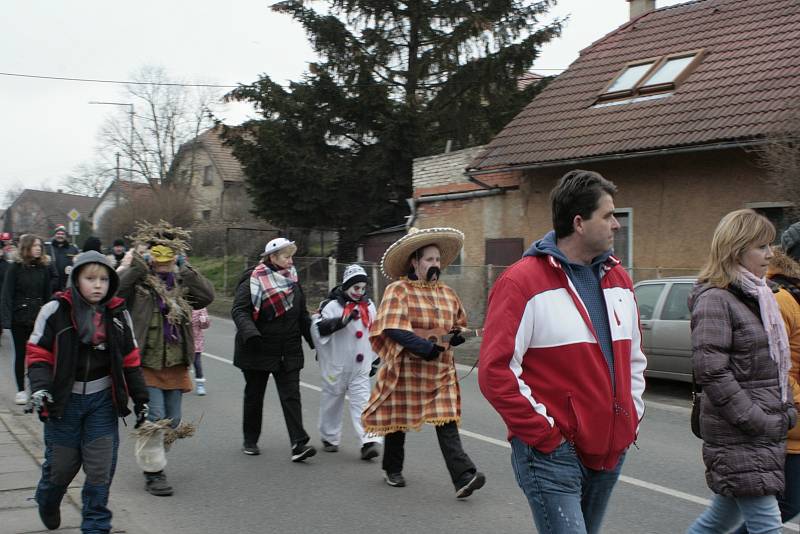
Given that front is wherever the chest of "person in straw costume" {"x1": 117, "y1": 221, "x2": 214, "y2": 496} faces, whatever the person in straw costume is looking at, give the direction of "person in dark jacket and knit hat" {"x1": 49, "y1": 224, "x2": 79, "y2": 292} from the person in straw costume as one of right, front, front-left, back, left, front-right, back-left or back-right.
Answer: back

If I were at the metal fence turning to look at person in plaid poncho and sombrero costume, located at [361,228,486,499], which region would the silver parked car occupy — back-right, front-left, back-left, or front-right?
front-left

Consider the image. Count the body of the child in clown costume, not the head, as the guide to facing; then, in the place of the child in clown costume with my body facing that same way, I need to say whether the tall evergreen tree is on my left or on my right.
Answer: on my left

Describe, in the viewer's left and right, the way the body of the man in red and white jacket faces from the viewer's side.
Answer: facing the viewer and to the right of the viewer

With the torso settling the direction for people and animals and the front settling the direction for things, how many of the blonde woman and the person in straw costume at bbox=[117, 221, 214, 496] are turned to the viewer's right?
1

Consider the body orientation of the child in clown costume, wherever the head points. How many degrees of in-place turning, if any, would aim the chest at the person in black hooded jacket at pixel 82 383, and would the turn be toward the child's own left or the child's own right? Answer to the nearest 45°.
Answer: approximately 90° to the child's own right

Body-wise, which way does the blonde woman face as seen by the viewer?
to the viewer's right

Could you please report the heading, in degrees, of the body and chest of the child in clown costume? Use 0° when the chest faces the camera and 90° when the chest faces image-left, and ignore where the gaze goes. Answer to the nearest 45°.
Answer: approximately 315°

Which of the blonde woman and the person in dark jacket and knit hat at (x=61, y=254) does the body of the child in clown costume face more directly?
the blonde woman

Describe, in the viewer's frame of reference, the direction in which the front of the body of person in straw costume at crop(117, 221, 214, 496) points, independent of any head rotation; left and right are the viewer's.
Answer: facing the viewer

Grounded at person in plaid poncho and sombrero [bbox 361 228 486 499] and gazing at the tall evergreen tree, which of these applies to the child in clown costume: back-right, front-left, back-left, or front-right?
front-left

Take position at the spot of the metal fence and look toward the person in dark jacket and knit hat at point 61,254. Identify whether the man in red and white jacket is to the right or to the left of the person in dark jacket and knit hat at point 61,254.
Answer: left

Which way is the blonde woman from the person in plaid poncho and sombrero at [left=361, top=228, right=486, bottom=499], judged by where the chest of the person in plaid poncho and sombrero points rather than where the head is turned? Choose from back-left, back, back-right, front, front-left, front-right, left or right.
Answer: front

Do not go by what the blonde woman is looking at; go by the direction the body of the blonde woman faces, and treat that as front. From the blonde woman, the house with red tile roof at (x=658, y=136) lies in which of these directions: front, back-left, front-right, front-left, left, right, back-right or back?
left

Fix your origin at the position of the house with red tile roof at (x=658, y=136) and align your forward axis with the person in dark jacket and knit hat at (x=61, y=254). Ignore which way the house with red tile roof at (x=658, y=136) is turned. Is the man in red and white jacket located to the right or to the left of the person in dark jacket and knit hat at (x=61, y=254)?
left
